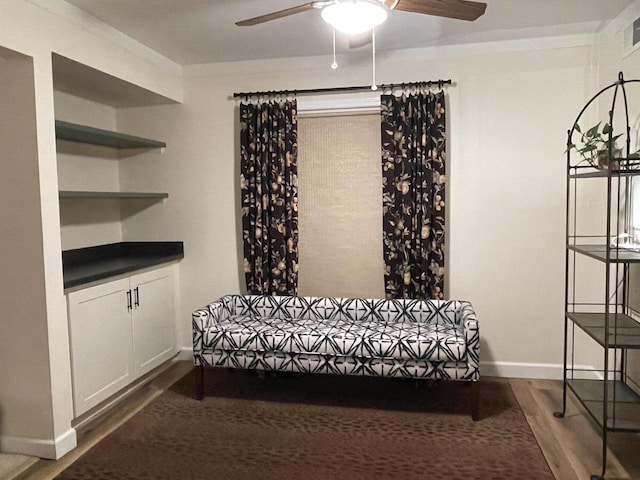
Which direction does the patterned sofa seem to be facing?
toward the camera

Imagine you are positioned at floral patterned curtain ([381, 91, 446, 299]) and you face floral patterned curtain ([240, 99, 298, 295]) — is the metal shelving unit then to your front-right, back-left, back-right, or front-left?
back-left

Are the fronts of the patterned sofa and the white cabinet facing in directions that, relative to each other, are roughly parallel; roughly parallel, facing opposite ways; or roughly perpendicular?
roughly perpendicular

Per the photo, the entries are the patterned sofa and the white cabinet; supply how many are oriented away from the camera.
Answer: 0

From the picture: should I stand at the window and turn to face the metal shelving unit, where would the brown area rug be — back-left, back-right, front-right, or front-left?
front-right

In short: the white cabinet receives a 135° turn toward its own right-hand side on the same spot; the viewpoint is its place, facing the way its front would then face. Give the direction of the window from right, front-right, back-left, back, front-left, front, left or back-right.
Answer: back

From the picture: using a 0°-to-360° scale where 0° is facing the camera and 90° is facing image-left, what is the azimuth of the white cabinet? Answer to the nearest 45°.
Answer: approximately 315°

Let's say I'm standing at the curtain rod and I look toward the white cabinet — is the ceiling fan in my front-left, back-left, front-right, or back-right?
front-left

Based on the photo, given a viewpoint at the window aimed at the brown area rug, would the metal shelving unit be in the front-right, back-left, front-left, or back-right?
front-left

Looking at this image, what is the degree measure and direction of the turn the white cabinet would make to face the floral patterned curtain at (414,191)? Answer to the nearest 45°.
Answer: approximately 45° to its left
